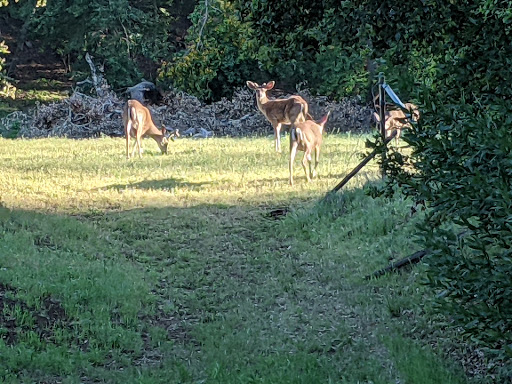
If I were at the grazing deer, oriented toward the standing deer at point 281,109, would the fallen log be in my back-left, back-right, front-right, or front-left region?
front-right

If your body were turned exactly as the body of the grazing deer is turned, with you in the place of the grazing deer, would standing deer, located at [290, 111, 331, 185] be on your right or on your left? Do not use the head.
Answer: on your right

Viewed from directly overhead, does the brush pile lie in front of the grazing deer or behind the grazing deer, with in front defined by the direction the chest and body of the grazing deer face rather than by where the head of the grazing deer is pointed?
in front

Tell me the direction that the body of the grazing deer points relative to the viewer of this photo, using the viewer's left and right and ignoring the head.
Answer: facing away from the viewer and to the right of the viewer

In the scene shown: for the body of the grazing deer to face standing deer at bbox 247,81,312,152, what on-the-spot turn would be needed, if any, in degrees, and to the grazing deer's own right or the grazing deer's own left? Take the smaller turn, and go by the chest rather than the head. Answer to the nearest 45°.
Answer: approximately 45° to the grazing deer's own right

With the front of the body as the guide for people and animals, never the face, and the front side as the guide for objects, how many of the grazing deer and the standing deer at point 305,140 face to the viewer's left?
0
